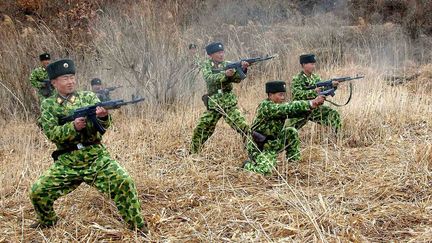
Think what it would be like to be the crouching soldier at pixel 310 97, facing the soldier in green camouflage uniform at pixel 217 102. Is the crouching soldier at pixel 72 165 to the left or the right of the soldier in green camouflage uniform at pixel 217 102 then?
left

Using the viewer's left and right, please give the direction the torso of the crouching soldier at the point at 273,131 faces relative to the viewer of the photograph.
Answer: facing to the right of the viewer

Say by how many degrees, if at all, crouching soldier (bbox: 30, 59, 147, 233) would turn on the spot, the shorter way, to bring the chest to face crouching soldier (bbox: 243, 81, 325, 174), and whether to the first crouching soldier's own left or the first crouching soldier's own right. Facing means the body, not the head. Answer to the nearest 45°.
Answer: approximately 90° to the first crouching soldier's own left

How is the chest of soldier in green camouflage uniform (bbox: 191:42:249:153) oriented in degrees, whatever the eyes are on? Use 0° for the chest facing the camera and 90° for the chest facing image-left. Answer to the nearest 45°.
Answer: approximately 315°

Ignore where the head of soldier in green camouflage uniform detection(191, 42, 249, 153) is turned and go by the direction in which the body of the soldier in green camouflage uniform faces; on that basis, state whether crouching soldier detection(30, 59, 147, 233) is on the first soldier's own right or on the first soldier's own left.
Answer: on the first soldier's own right

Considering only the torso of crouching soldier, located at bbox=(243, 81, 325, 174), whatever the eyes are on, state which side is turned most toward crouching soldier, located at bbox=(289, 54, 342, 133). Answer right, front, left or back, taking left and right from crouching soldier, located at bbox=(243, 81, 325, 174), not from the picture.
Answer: left

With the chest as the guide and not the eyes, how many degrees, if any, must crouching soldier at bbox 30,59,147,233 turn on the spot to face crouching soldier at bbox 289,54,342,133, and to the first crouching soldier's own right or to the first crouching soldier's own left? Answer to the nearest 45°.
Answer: approximately 90° to the first crouching soldier's own left
